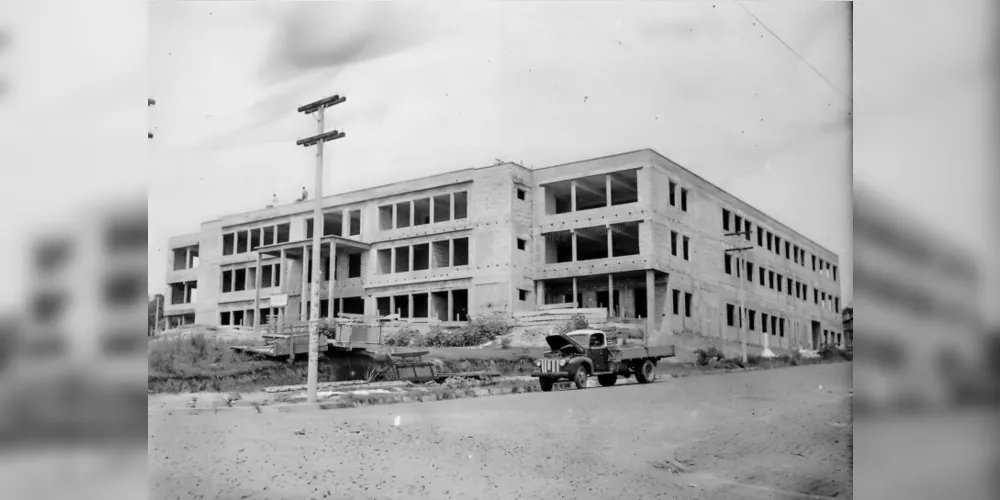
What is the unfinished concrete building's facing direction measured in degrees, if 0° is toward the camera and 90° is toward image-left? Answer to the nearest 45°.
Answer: approximately 45°

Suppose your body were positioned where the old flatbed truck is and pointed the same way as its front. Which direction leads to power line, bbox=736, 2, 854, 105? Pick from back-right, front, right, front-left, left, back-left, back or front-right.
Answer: back

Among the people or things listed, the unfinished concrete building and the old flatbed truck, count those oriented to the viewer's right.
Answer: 0

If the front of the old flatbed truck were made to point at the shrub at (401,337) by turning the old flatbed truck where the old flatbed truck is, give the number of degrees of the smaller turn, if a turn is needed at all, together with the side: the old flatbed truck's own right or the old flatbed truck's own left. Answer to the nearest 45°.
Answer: approximately 45° to the old flatbed truck's own right

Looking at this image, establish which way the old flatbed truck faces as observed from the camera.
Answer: facing the viewer and to the left of the viewer

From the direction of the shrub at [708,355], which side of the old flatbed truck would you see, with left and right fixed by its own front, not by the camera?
back
